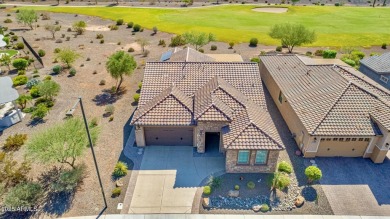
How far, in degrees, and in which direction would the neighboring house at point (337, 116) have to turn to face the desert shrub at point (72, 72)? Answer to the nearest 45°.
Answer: approximately 90° to its right

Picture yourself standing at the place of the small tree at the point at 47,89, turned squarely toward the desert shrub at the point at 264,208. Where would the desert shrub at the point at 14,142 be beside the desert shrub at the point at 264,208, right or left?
right

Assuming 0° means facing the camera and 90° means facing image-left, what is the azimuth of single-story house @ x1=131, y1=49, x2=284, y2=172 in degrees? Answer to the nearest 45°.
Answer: approximately 0°

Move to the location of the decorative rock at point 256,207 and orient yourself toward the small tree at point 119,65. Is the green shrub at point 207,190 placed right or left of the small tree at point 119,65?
left

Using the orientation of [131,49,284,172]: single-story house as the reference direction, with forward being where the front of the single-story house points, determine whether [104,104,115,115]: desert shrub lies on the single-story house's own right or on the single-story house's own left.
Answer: on the single-story house's own right

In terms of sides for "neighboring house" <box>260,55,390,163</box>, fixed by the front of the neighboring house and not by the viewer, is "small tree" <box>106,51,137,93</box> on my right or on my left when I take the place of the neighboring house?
on my right

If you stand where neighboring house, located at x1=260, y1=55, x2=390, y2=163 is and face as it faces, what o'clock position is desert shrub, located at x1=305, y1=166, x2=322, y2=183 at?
The desert shrub is roughly at 12 o'clock from the neighboring house.

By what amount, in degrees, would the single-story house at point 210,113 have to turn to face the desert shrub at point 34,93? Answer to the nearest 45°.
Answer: approximately 90° to its right

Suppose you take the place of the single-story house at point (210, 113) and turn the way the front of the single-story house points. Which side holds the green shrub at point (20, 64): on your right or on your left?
on your right

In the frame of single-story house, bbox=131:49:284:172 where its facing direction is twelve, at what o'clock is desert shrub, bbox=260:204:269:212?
The desert shrub is roughly at 11 o'clock from the single-story house.

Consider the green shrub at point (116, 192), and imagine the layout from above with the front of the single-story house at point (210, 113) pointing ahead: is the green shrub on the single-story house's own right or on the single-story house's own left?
on the single-story house's own right

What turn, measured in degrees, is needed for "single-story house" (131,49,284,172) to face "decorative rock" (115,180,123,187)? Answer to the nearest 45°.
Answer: approximately 45° to its right

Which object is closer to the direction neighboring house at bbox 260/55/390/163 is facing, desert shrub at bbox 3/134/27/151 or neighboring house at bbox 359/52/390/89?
the desert shrub
